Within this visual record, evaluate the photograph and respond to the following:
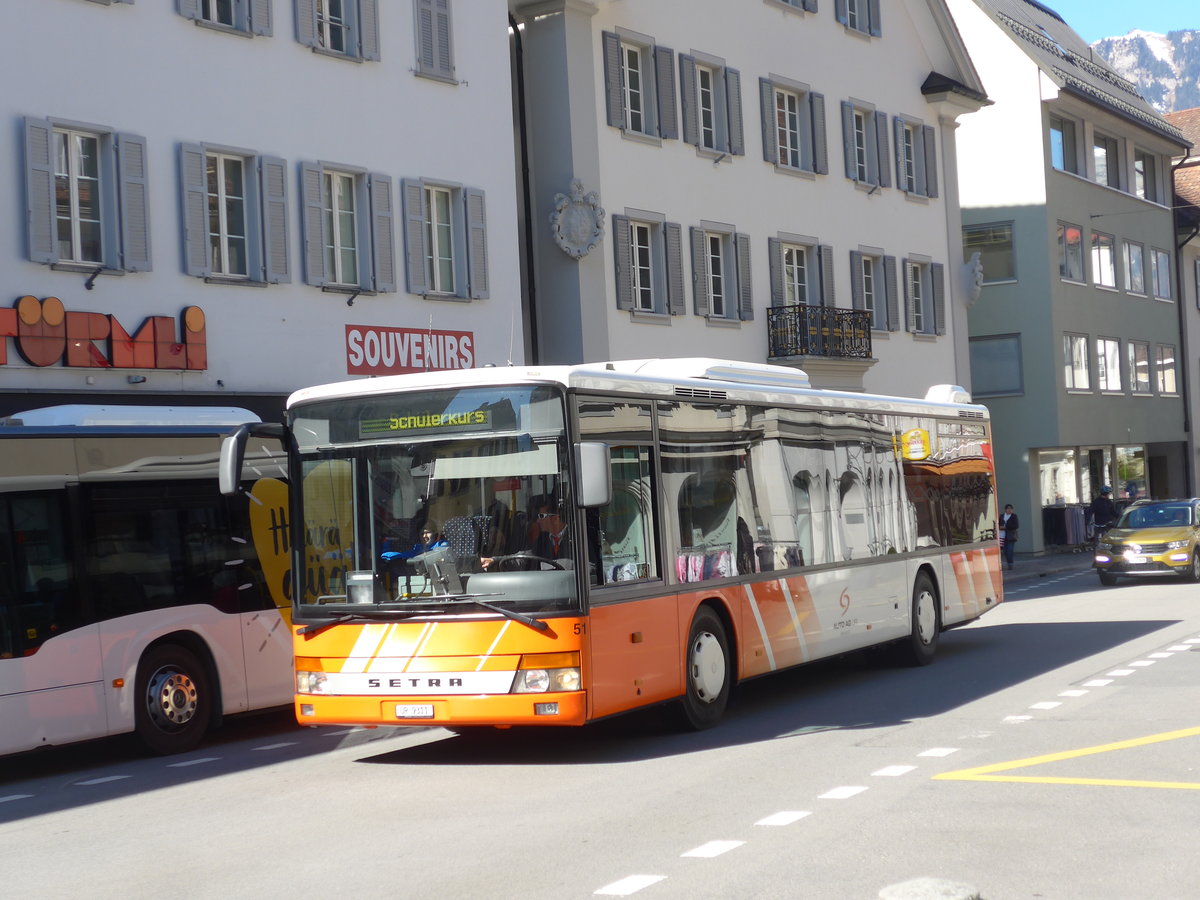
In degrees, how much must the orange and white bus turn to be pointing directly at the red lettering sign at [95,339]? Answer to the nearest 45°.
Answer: approximately 90° to its right

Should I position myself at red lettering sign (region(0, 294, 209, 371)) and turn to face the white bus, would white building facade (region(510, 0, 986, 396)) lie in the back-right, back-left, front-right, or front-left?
back-left

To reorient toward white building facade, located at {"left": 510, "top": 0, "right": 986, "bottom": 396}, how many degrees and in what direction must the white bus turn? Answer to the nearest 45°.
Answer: approximately 180°

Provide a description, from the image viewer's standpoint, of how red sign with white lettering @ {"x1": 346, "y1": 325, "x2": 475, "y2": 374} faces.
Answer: facing the viewer and to the right of the viewer

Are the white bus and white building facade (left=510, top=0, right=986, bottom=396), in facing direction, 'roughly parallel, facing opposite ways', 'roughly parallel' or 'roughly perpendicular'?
roughly perpendicular

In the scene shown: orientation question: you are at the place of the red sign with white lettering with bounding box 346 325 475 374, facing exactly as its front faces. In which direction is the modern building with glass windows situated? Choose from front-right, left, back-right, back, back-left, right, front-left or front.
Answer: left

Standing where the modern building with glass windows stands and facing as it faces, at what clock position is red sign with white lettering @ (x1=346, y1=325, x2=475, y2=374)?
The red sign with white lettering is roughly at 2 o'clock from the modern building with glass windows.

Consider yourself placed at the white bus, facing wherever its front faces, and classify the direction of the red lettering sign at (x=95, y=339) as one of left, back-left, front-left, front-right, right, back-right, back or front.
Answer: back-right

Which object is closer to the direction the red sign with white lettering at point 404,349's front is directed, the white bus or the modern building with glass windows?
the white bus

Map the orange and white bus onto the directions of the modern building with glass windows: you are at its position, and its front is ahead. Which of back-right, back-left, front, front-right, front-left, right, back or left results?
front-right
